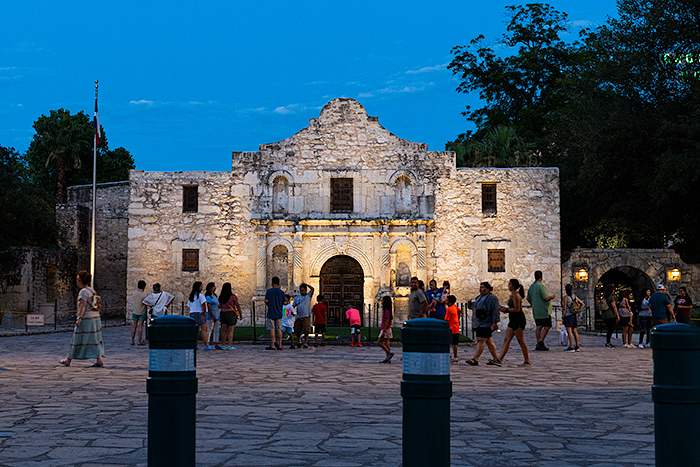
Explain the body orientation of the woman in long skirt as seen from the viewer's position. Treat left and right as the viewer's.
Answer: facing to the left of the viewer

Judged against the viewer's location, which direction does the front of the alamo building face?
facing the viewer

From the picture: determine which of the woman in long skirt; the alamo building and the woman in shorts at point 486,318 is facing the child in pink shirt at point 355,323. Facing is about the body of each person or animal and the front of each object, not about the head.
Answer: the alamo building

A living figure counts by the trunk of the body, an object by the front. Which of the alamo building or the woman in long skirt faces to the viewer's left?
the woman in long skirt

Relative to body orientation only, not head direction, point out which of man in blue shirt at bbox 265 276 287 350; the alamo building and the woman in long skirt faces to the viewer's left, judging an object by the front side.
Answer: the woman in long skirt

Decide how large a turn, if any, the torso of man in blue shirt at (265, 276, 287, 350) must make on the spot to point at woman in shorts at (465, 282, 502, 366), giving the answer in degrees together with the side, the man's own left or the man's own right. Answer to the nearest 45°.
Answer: approximately 135° to the man's own right

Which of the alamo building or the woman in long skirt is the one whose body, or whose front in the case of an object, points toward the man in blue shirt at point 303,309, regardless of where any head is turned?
the alamo building

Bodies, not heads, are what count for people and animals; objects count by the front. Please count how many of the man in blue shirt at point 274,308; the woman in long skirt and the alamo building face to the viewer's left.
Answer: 1

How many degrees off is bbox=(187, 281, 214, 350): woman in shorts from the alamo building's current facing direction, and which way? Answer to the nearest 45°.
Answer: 0° — it already faces them

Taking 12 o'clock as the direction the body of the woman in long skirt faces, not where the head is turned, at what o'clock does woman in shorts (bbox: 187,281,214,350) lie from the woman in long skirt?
The woman in shorts is roughly at 4 o'clock from the woman in long skirt.

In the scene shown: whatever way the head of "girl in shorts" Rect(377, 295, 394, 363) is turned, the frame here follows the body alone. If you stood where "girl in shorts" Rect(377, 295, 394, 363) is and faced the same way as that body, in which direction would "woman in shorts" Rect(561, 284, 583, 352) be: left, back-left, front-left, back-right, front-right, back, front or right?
back-right

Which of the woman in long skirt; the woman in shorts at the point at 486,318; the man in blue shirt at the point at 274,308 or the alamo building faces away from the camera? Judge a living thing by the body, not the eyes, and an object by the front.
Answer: the man in blue shirt

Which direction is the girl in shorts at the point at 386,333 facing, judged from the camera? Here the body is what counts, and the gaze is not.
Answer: to the viewer's left

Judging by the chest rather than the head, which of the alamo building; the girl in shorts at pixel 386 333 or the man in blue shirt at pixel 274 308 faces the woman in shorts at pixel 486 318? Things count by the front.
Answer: the alamo building

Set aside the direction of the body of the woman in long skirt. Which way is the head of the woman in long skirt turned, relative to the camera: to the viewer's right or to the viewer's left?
to the viewer's left

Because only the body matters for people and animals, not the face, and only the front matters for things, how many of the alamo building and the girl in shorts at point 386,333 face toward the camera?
1

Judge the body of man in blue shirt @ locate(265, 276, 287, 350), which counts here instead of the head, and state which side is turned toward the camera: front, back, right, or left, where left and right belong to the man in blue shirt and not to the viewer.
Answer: back
